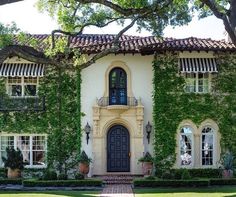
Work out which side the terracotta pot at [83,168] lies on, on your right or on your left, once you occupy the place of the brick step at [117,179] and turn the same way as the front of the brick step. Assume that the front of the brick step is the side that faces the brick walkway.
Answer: on your right

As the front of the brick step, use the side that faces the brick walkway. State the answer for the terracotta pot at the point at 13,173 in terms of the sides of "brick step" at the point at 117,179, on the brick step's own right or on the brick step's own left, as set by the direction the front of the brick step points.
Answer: on the brick step's own right

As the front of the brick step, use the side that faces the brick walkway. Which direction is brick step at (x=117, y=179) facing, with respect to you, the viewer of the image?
facing the viewer

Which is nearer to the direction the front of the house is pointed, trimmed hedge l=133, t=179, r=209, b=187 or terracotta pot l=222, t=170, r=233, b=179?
the trimmed hedge

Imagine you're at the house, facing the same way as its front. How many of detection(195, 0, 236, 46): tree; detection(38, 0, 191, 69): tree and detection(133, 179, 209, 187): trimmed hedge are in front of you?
3

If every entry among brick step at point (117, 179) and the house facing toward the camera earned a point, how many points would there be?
2

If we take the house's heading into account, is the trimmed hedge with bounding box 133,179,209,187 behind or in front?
in front

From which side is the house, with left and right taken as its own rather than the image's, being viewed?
front
